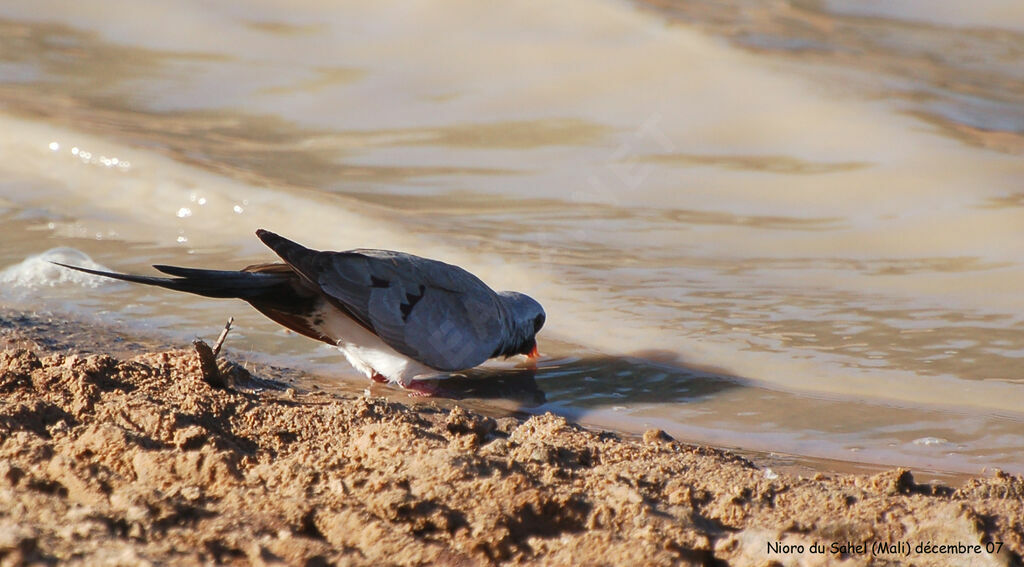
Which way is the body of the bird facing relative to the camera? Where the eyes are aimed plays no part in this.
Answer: to the viewer's right

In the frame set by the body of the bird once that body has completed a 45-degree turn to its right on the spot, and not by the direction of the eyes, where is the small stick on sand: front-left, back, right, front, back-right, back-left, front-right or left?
right
